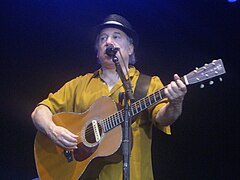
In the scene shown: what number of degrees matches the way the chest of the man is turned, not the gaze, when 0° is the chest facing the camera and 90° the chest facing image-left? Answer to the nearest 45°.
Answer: approximately 0°

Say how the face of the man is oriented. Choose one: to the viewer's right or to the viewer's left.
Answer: to the viewer's left

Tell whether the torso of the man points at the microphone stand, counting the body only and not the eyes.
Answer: yes
